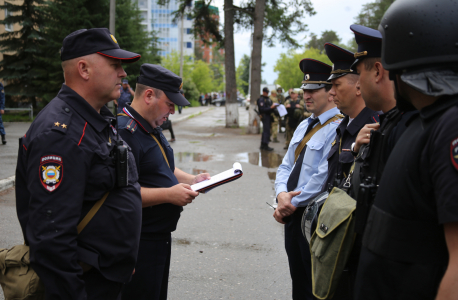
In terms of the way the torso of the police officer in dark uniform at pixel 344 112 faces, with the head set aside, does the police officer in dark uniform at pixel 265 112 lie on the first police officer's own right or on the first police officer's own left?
on the first police officer's own right

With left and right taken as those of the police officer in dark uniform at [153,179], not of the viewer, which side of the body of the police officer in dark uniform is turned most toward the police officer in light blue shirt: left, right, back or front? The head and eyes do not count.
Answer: front

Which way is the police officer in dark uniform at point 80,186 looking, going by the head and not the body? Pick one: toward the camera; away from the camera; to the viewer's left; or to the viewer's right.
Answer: to the viewer's right

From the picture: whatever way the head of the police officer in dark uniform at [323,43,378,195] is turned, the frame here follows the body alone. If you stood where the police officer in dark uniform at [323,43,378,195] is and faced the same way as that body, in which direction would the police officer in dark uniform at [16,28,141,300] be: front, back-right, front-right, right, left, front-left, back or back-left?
front

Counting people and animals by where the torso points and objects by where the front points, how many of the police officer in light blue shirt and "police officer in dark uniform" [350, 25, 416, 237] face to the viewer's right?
0

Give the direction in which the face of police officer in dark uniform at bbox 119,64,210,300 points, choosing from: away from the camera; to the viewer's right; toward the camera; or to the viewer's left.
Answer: to the viewer's right

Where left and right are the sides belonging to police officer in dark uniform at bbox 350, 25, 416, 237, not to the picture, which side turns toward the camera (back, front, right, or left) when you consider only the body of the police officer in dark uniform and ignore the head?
left

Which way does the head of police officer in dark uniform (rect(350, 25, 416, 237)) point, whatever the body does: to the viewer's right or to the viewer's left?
to the viewer's left

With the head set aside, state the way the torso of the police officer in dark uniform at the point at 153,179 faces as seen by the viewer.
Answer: to the viewer's right

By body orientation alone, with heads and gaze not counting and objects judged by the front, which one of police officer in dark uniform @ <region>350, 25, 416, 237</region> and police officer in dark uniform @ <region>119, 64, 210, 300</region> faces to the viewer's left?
police officer in dark uniform @ <region>350, 25, 416, 237</region>

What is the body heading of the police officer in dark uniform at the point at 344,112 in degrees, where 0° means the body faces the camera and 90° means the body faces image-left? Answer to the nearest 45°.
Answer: approximately 45°

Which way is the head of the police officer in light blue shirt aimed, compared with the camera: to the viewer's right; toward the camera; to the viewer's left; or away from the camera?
to the viewer's left

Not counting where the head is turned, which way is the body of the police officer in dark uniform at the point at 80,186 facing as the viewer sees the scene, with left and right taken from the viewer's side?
facing to the right of the viewer
